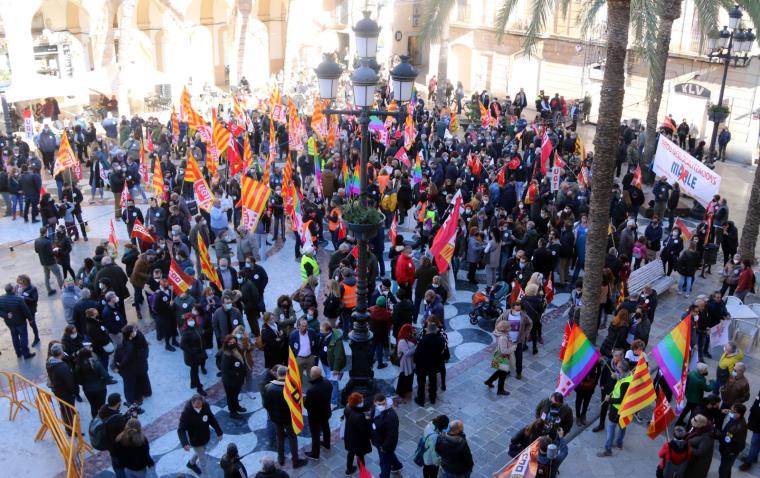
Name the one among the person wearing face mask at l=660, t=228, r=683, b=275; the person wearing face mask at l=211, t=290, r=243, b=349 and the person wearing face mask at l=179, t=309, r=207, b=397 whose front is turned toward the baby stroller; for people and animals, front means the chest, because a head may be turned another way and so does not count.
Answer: the person wearing face mask at l=660, t=228, r=683, b=275

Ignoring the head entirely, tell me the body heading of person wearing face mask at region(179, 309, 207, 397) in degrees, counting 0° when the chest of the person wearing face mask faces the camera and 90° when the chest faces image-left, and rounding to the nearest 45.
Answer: approximately 0°

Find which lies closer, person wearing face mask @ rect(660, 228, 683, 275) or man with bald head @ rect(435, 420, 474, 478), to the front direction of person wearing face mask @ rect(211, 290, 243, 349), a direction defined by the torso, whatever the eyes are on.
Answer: the man with bald head

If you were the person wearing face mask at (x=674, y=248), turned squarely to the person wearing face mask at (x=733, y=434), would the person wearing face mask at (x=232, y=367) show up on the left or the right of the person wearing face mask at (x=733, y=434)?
right

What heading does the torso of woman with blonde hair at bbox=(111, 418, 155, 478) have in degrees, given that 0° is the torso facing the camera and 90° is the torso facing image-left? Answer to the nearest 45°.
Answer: approximately 180°

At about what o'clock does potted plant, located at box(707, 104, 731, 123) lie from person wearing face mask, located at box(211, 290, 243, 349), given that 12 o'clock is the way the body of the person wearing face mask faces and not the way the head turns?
The potted plant is roughly at 8 o'clock from the person wearing face mask.

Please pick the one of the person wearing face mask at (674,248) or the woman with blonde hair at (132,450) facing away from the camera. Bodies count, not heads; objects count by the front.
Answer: the woman with blonde hair

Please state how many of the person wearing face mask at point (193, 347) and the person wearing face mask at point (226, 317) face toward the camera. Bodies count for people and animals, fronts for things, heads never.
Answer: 2

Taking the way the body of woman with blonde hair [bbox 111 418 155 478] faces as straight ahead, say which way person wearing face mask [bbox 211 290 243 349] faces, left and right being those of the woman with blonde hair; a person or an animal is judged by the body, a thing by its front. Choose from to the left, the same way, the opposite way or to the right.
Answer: the opposite way

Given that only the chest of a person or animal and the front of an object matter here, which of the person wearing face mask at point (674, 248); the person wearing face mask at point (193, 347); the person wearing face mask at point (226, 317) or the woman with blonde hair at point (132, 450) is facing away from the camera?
the woman with blonde hair
